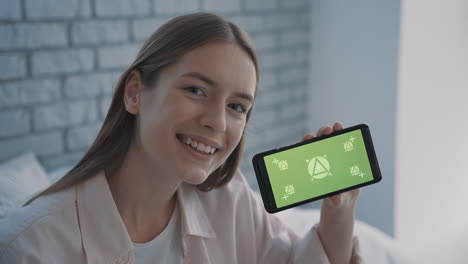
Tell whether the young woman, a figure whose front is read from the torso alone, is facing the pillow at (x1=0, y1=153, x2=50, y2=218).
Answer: no

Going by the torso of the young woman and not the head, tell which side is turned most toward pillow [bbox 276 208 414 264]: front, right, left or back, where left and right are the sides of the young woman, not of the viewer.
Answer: left

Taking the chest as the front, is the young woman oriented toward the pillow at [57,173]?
no

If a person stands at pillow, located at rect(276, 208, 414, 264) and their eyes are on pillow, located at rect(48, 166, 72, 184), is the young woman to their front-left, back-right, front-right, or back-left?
front-left

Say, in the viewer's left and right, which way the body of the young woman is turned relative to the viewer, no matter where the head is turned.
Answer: facing the viewer and to the right of the viewer
